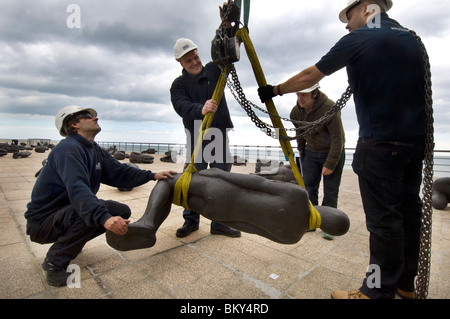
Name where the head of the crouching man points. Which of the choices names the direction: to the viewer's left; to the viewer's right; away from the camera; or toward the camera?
to the viewer's right

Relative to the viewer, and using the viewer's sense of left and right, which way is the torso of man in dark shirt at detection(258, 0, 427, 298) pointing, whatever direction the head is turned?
facing away from the viewer and to the left of the viewer

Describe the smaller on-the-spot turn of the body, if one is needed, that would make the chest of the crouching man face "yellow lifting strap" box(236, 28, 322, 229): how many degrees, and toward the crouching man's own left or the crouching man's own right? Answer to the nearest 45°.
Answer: approximately 45° to the crouching man's own right

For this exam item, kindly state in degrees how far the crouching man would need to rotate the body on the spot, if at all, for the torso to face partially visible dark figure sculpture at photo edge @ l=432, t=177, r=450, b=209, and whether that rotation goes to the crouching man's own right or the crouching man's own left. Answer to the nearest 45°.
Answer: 0° — they already face it

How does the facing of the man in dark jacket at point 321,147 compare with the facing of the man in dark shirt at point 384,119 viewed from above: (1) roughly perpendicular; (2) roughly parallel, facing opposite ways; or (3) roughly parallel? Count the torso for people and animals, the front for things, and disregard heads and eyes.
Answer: roughly perpendicular

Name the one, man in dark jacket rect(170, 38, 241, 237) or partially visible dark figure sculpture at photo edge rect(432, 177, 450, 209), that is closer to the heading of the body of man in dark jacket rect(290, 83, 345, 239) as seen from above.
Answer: the man in dark jacket

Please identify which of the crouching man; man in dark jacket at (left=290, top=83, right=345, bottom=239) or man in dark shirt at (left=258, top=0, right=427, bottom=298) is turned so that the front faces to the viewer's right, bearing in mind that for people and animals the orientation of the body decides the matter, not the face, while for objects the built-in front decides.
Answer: the crouching man

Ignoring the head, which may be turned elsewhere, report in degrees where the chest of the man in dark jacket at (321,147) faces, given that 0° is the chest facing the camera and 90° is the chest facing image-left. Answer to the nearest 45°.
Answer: approximately 45°

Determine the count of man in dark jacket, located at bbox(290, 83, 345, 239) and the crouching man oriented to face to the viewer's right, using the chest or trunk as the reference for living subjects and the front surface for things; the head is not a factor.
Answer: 1

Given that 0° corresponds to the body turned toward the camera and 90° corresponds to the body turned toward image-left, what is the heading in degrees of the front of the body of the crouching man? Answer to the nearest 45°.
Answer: approximately 270°
